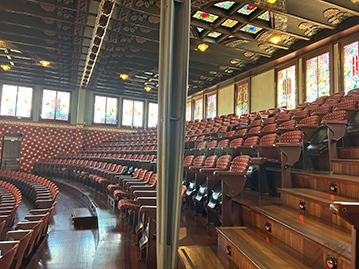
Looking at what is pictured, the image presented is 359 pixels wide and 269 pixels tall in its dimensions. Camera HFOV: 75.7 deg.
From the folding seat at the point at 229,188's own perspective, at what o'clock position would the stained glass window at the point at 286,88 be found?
The stained glass window is roughly at 5 o'clock from the folding seat.

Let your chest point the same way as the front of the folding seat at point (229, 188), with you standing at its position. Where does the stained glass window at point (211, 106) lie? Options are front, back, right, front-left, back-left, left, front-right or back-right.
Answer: back-right

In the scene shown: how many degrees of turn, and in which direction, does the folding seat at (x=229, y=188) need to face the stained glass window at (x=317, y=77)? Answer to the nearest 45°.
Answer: approximately 180°

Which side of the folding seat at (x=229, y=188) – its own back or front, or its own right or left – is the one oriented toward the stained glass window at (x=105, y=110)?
right

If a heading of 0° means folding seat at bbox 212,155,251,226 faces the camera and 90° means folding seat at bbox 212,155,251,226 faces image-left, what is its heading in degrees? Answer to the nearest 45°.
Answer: approximately 45°

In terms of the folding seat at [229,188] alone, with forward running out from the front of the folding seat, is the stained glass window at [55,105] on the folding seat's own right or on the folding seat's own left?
on the folding seat's own right

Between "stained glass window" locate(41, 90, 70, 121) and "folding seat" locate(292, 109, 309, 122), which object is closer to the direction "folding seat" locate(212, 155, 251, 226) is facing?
the stained glass window

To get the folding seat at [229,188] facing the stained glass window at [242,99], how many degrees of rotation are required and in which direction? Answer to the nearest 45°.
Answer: approximately 135° to its right

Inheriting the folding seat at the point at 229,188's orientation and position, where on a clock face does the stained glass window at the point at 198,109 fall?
The stained glass window is roughly at 4 o'clock from the folding seat.

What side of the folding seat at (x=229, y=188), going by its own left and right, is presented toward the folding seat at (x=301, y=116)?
back

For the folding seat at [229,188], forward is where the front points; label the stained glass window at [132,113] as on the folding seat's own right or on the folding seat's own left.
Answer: on the folding seat's own right

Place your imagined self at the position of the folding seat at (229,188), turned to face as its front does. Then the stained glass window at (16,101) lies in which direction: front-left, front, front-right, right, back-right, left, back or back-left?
right

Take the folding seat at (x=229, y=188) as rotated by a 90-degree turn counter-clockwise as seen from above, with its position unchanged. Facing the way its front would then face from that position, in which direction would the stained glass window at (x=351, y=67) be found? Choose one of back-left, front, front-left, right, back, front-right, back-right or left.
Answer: left

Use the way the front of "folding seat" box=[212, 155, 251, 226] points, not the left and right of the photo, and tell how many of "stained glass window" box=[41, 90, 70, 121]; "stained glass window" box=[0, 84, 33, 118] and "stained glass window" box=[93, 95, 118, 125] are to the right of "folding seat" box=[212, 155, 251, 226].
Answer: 3
